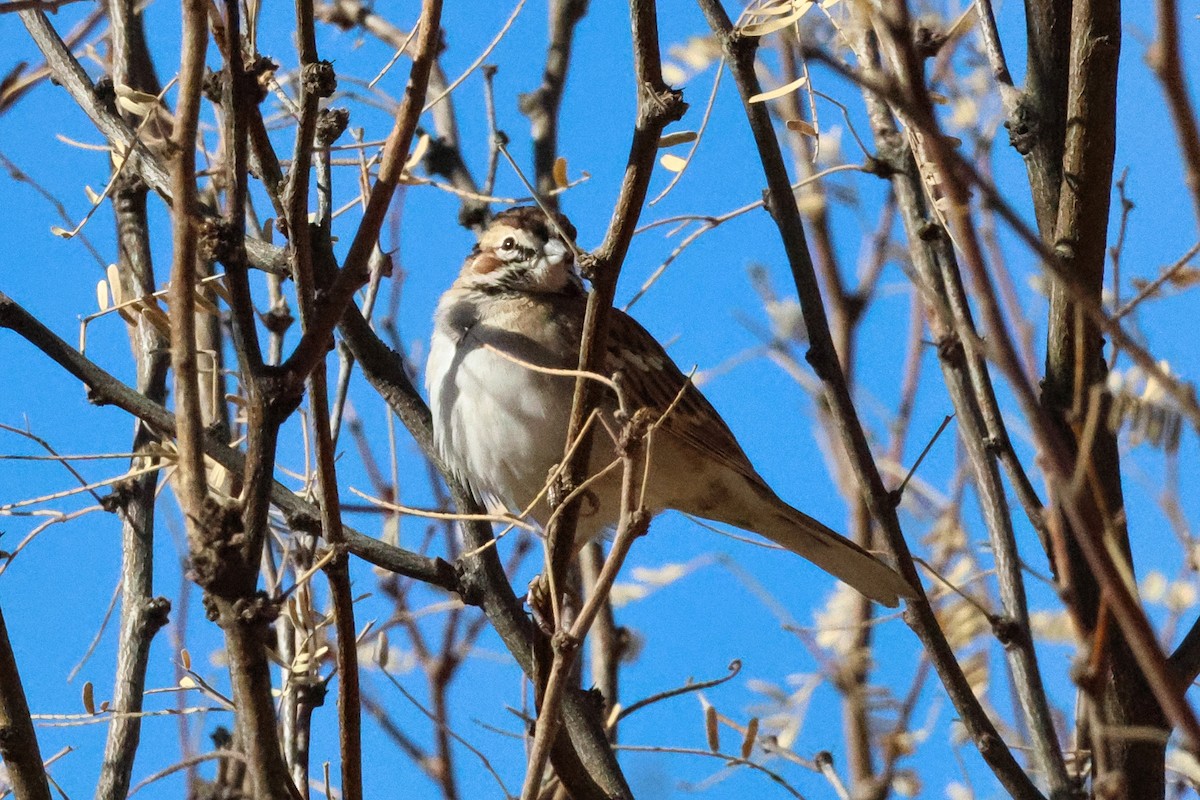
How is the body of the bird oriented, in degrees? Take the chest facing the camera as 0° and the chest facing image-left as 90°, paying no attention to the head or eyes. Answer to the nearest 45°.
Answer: approximately 45°
